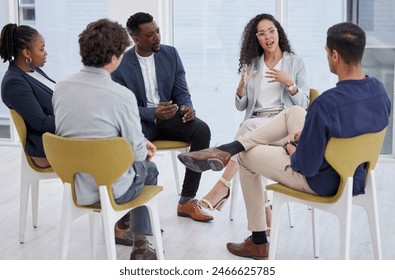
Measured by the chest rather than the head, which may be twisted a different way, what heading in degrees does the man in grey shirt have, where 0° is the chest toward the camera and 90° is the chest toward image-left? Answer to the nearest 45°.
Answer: approximately 225°

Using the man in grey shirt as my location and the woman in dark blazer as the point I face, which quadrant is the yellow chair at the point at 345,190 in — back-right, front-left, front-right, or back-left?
back-right

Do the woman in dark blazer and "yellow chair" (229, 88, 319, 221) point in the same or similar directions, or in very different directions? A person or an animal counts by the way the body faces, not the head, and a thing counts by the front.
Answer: very different directions

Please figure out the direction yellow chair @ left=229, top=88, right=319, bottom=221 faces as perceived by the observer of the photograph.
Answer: facing the viewer and to the left of the viewer

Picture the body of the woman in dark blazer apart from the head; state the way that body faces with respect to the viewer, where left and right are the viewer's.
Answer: facing to the right of the viewer

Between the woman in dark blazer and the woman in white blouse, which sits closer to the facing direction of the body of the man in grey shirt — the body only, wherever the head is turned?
the woman in white blouse

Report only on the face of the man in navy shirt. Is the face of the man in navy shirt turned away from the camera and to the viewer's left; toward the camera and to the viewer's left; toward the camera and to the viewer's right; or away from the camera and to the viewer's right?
away from the camera and to the viewer's left

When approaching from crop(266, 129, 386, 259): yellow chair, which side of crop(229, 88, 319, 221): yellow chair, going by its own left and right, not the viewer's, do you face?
left

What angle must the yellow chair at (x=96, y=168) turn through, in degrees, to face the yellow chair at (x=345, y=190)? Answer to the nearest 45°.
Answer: approximately 45° to its right

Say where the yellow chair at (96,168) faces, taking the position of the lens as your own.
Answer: facing away from the viewer and to the right of the viewer

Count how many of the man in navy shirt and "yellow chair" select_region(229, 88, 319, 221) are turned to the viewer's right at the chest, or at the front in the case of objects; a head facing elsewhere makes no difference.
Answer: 0

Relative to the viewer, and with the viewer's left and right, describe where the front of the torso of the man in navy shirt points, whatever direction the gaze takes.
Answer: facing away from the viewer and to the left of the viewer

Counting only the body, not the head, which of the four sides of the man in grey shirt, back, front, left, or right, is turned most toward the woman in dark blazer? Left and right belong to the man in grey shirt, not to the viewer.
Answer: left

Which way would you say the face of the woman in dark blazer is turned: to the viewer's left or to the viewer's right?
to the viewer's right

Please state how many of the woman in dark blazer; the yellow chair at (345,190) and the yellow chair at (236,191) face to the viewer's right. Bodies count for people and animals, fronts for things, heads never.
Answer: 1

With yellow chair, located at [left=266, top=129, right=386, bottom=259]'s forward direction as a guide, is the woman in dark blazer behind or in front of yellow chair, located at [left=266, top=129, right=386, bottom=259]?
in front

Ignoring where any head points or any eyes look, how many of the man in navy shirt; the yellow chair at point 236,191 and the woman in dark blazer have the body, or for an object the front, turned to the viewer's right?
1

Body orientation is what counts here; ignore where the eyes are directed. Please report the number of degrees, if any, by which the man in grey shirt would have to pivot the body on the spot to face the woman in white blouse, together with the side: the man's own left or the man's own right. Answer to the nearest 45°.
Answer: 0° — they already face them

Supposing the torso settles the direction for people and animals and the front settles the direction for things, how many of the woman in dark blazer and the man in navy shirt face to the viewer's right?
1
